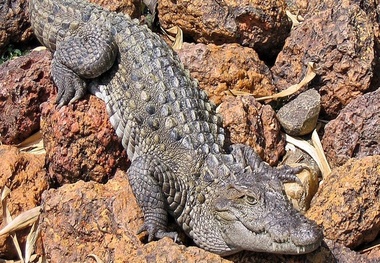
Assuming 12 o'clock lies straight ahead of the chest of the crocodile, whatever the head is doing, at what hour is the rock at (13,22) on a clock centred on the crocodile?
The rock is roughly at 6 o'clock from the crocodile.

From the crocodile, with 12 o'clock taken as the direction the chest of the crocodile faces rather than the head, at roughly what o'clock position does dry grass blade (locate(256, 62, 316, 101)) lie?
The dry grass blade is roughly at 9 o'clock from the crocodile.

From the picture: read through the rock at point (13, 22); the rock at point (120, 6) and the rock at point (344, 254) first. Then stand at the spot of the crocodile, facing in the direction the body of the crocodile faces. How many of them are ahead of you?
1

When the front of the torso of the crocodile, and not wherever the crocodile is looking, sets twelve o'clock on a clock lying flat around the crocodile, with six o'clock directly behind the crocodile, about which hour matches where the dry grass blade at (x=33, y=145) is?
The dry grass blade is roughly at 5 o'clock from the crocodile.

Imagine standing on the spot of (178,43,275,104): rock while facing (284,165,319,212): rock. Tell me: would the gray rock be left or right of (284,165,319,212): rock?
left

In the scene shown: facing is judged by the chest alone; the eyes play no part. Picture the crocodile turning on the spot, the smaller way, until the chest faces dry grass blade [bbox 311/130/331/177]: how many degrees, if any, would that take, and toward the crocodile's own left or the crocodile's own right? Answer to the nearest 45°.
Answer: approximately 45° to the crocodile's own left

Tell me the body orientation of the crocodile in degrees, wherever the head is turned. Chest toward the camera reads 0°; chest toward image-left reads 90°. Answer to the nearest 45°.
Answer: approximately 315°

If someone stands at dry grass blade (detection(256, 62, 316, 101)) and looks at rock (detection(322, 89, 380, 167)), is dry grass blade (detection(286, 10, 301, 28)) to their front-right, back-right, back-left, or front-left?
back-left

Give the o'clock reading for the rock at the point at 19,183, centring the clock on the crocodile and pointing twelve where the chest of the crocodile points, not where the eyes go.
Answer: The rock is roughly at 4 o'clock from the crocodile.

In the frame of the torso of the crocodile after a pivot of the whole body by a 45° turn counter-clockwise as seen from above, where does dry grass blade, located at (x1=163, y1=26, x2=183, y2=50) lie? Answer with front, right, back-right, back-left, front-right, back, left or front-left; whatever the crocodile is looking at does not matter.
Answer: left

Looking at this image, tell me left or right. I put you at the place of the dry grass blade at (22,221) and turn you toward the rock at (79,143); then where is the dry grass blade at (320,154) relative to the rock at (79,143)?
right
